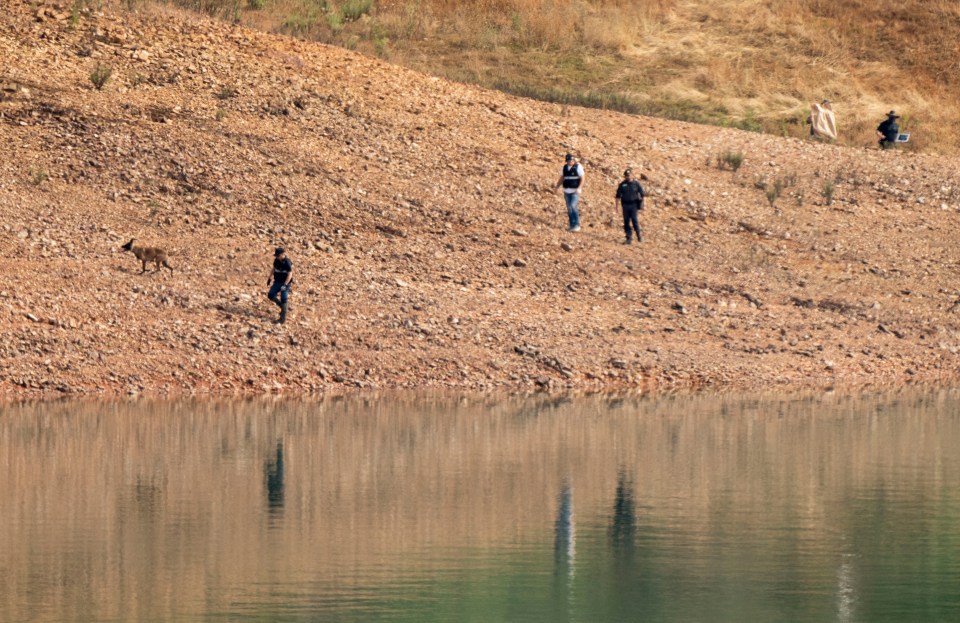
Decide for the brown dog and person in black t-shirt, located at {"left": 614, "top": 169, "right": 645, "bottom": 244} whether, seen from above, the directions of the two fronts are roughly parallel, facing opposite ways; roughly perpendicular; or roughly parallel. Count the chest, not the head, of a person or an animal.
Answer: roughly perpendicular

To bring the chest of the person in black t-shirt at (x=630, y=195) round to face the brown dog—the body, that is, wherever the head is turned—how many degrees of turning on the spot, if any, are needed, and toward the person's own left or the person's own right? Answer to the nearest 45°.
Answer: approximately 45° to the person's own right

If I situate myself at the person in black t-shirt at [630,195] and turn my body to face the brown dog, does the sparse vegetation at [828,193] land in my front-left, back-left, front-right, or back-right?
back-right

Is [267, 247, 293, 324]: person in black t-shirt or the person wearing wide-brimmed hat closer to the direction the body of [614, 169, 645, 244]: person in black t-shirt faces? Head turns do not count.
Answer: the person in black t-shirt

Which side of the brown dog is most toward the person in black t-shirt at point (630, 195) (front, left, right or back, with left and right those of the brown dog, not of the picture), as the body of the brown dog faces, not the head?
back

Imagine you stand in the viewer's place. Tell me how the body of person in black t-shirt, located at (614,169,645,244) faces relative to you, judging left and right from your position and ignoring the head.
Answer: facing the viewer

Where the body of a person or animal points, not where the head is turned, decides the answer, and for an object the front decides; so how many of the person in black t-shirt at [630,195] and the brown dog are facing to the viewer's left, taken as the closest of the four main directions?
1

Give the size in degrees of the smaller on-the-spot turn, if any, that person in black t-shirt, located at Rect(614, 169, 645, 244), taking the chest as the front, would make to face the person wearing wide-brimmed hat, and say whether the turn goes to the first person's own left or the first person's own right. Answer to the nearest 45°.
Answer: approximately 135° to the first person's own left

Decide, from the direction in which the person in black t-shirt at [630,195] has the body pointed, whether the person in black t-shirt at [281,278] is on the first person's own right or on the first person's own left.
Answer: on the first person's own right

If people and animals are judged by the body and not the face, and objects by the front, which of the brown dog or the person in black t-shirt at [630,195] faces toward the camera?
the person in black t-shirt

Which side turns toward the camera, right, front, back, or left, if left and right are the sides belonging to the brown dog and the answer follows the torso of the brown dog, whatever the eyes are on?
left
